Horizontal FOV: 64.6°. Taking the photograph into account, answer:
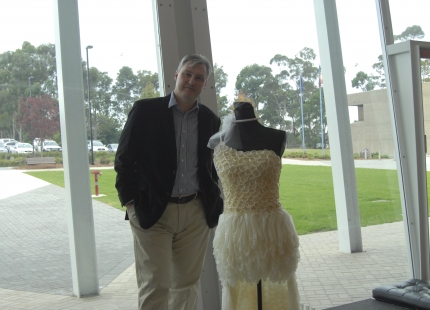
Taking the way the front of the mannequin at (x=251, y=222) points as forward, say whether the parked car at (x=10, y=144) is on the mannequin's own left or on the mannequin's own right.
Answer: on the mannequin's own right

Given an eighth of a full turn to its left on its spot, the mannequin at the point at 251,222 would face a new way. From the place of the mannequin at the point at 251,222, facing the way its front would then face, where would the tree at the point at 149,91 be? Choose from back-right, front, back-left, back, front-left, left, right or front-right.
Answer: back

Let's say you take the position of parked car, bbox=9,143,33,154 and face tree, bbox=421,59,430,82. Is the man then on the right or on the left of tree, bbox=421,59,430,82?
right

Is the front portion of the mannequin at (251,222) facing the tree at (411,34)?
no

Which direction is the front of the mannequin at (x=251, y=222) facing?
toward the camera

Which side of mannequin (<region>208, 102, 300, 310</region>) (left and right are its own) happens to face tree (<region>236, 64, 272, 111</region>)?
back

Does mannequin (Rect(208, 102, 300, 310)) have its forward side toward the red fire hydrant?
no

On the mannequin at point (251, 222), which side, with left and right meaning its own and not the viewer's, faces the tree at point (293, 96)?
back

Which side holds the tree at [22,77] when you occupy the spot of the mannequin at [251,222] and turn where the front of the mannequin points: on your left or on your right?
on your right

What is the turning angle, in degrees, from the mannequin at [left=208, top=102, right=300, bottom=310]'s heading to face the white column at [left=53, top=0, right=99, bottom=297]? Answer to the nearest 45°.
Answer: approximately 135° to its right

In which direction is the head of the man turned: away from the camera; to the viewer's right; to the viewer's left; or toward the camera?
toward the camera

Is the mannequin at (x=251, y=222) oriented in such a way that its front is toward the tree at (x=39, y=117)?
no
